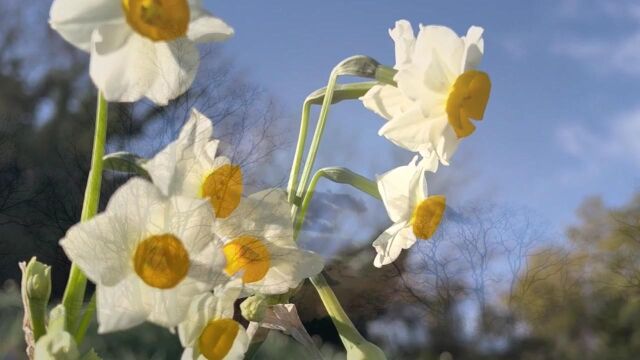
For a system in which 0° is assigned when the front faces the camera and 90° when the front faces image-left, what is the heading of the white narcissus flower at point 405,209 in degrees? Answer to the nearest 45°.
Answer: approximately 270°

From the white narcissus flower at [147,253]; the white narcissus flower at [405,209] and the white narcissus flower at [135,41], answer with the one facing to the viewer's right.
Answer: the white narcissus flower at [405,209]

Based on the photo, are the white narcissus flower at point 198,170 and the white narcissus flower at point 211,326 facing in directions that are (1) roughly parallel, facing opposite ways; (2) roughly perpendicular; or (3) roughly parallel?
roughly parallel

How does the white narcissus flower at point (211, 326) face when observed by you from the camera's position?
facing the viewer and to the right of the viewer

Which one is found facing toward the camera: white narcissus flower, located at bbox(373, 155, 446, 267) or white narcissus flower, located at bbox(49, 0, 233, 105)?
white narcissus flower, located at bbox(49, 0, 233, 105)

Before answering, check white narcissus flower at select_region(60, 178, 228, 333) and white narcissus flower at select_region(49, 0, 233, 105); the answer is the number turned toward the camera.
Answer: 2

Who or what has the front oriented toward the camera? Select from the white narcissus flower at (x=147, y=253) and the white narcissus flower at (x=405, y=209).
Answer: the white narcissus flower at (x=147, y=253)

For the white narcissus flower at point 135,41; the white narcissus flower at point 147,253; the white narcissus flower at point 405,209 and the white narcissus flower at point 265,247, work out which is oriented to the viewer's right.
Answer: the white narcissus flower at point 405,209

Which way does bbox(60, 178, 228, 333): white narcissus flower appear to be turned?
toward the camera

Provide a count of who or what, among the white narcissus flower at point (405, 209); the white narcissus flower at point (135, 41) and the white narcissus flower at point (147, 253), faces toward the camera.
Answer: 2
